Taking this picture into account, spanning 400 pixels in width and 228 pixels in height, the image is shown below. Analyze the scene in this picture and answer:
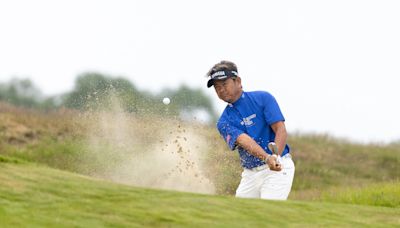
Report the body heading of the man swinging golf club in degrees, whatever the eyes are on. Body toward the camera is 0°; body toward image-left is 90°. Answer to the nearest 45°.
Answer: approximately 0°
